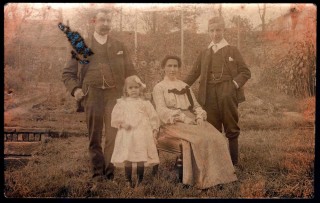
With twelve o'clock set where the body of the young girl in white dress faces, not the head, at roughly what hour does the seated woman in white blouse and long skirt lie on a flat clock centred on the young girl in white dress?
The seated woman in white blouse and long skirt is roughly at 9 o'clock from the young girl in white dress.

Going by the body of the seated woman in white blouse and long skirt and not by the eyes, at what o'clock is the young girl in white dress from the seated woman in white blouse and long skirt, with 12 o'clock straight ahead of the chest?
The young girl in white dress is roughly at 4 o'clock from the seated woman in white blouse and long skirt.

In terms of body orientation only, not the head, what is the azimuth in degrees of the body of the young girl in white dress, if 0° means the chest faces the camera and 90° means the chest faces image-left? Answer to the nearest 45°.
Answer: approximately 0°

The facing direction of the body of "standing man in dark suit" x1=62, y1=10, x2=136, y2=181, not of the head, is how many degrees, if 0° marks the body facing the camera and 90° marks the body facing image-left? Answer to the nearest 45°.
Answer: approximately 0°

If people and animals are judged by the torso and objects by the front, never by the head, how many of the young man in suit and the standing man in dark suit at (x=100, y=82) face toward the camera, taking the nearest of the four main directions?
2

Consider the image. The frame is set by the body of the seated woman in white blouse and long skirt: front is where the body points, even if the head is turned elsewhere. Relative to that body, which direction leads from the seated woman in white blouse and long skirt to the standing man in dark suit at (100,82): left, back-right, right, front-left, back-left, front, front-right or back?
back-right
